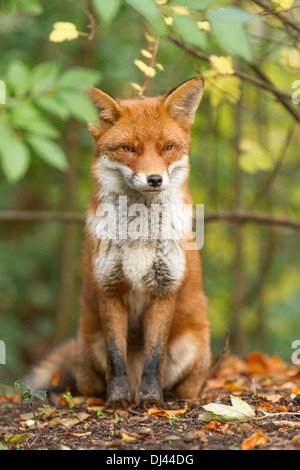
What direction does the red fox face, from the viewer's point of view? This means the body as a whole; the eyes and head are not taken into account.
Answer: toward the camera

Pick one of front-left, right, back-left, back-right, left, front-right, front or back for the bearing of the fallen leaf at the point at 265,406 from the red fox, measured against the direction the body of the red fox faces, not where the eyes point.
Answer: front-left

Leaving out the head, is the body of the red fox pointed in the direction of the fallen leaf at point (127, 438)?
yes
